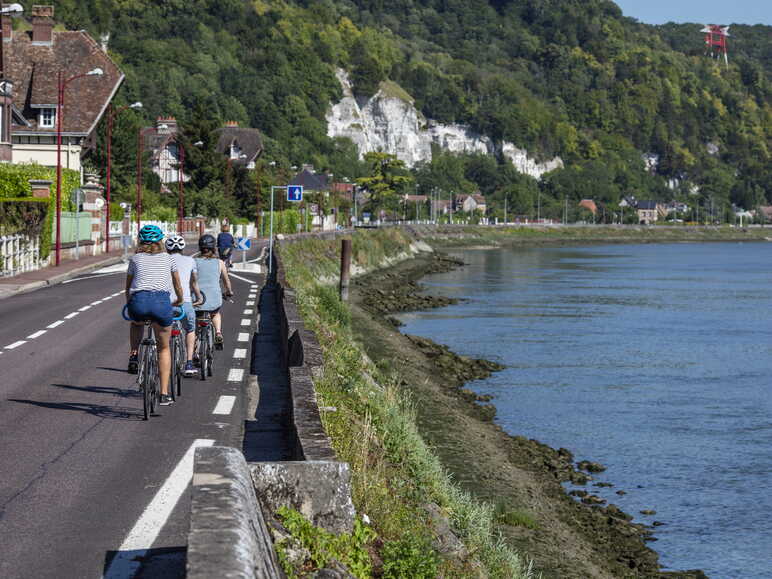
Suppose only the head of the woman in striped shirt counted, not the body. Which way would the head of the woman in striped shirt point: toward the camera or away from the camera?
away from the camera

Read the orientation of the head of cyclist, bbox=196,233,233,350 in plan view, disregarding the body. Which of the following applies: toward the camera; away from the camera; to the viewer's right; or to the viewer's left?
away from the camera

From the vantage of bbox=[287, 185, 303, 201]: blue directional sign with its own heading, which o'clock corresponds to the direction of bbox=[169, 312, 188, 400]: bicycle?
The bicycle is roughly at 12 o'clock from the blue directional sign.

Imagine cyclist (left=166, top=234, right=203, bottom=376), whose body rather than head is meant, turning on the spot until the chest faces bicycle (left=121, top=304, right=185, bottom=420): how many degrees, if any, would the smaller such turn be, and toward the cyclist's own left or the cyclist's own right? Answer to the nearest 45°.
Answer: approximately 180°

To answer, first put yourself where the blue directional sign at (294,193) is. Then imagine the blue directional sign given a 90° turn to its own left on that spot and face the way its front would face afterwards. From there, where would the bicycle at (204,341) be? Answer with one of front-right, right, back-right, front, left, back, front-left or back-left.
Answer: right

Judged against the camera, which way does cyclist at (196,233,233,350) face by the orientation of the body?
away from the camera

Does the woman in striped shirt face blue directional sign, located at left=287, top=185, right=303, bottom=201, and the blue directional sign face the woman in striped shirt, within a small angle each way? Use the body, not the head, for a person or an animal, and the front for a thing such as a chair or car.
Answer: yes

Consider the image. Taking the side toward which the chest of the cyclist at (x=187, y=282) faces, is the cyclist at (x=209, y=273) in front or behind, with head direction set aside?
in front

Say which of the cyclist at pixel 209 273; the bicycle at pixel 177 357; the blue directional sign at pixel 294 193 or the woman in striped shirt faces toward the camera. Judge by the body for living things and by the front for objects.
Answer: the blue directional sign

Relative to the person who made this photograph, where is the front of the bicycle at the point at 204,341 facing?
facing away from the viewer

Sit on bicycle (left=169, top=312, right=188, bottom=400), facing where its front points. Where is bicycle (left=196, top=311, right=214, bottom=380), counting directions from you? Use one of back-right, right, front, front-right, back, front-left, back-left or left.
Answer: front

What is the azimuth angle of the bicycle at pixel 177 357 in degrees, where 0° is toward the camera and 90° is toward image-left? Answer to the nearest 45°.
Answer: approximately 180°

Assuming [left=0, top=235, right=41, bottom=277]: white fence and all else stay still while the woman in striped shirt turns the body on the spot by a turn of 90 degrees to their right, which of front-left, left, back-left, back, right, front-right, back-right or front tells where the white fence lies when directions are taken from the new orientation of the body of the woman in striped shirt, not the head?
left

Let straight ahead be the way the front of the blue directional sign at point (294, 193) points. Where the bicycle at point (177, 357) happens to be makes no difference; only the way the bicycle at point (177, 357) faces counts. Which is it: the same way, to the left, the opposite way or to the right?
the opposite way

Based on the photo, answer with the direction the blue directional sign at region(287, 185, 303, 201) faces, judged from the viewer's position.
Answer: facing the viewer

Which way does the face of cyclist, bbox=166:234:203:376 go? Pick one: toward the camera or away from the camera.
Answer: away from the camera

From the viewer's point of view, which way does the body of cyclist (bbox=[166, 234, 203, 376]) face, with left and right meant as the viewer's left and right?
facing away from the viewer

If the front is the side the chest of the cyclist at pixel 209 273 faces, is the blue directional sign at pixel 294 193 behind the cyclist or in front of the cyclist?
in front
